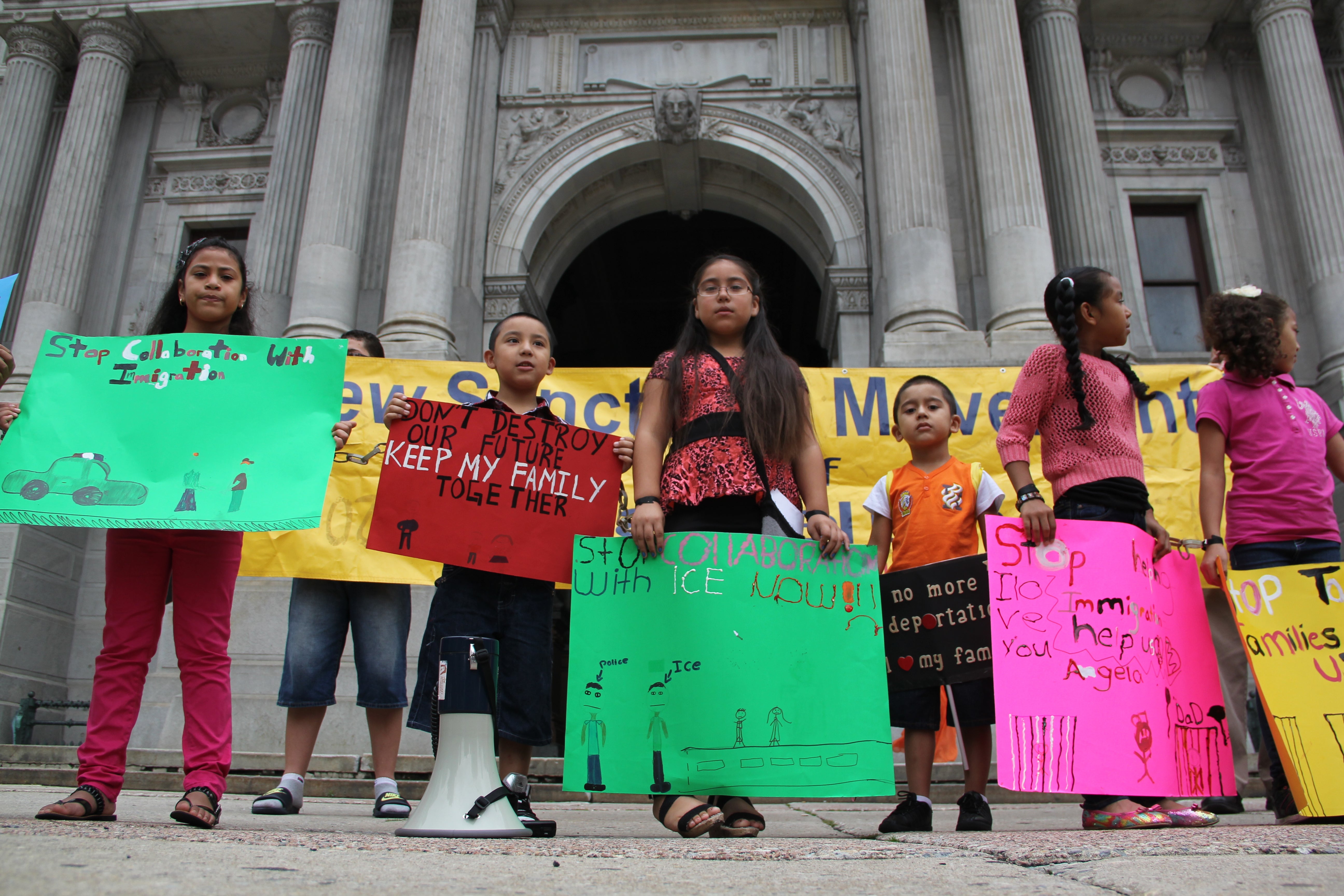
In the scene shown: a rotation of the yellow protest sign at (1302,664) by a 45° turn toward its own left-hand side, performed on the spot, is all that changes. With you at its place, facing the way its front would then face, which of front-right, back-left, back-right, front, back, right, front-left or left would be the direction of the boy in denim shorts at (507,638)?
right

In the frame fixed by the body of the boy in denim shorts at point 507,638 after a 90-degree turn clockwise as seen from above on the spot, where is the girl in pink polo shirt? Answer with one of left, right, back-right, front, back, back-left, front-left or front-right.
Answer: back

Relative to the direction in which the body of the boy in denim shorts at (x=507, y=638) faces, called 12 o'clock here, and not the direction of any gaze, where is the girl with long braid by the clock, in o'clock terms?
The girl with long braid is roughly at 9 o'clock from the boy in denim shorts.

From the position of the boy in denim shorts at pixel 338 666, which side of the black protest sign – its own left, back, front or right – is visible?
right

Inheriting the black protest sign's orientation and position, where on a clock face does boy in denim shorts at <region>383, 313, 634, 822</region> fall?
The boy in denim shorts is roughly at 2 o'clock from the black protest sign.

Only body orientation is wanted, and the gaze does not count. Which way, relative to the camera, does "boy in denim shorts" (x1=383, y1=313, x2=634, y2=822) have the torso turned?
toward the camera

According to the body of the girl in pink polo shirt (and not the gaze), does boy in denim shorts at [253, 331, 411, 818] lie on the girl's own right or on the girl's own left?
on the girl's own right

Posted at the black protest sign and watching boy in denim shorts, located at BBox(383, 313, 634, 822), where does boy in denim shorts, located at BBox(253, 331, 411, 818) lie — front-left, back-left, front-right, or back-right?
front-right

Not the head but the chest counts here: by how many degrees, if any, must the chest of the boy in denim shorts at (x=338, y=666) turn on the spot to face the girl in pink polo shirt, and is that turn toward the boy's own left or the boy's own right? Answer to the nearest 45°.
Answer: approximately 45° to the boy's own left

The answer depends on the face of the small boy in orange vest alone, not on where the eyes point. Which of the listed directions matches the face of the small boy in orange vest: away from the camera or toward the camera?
toward the camera

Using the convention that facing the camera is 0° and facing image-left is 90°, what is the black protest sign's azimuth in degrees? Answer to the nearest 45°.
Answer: approximately 0°

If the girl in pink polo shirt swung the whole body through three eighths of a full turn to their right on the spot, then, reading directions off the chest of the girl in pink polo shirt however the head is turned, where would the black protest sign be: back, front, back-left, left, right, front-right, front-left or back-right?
front-left

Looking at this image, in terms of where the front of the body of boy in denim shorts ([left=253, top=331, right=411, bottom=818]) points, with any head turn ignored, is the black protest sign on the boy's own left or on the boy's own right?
on the boy's own left

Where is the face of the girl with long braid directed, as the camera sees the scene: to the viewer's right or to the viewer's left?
to the viewer's right

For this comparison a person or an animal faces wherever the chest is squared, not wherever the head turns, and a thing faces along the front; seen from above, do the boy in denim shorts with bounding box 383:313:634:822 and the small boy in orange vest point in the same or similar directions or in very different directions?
same or similar directions
